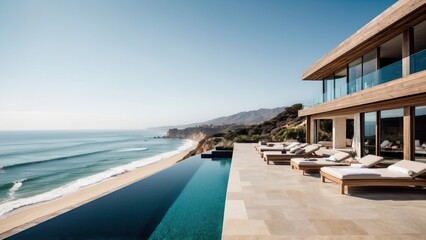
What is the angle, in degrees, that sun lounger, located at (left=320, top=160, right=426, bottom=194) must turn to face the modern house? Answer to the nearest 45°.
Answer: approximately 135° to its right

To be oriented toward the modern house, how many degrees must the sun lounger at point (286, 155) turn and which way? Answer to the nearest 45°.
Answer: approximately 180°

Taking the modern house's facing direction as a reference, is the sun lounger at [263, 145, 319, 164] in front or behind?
in front

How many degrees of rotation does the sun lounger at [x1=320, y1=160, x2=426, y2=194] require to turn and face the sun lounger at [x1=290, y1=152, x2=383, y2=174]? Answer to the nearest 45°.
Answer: approximately 90° to its right

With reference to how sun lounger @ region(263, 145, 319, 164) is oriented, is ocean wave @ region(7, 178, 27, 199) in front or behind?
in front

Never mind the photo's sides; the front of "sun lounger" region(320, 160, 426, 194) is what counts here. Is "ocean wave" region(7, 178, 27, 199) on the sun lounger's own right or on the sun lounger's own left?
on the sun lounger's own right

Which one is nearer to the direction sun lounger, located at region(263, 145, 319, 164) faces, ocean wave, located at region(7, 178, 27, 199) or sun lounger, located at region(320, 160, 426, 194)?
the ocean wave

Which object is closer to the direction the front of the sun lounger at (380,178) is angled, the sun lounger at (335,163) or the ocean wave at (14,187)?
the ocean wave

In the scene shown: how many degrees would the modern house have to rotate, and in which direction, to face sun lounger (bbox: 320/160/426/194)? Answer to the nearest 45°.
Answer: approximately 45° to its left

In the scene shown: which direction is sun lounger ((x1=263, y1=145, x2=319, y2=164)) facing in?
to the viewer's left
